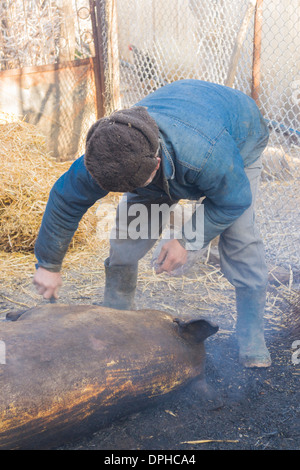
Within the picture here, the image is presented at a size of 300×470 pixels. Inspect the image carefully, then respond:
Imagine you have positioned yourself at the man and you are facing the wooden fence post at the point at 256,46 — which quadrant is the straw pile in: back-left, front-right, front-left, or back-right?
front-left

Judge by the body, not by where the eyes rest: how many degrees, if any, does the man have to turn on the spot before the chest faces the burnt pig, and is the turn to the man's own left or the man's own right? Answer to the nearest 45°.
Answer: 0° — they already face it

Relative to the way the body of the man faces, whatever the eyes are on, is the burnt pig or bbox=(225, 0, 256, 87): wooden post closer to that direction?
the burnt pig

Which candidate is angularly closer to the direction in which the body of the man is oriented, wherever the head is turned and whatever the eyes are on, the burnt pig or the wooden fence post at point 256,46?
the burnt pig

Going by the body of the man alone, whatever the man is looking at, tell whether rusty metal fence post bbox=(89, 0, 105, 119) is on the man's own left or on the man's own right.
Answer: on the man's own right

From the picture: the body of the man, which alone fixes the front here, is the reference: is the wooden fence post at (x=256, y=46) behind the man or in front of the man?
behind

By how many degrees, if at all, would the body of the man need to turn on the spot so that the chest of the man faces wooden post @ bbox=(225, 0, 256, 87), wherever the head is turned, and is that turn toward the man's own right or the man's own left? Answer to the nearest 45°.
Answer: approximately 135° to the man's own right

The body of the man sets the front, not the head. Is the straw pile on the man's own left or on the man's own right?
on the man's own right

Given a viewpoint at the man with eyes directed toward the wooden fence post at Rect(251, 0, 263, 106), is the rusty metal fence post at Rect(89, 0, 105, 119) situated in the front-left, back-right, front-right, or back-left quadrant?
front-left
